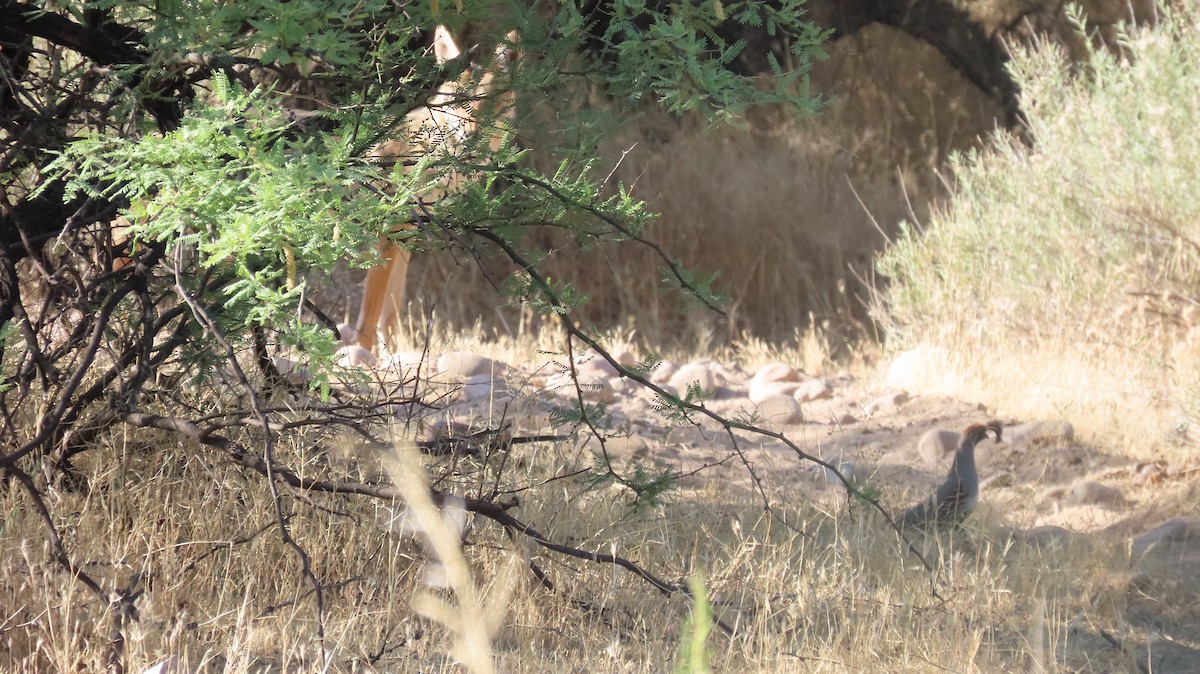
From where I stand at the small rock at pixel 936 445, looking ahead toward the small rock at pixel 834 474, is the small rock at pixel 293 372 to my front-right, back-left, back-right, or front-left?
front-right

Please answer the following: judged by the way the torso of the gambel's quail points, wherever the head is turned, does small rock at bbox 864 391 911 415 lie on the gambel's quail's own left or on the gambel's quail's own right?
on the gambel's quail's own left

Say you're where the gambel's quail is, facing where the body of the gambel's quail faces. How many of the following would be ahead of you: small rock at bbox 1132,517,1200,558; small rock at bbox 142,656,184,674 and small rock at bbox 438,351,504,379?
1

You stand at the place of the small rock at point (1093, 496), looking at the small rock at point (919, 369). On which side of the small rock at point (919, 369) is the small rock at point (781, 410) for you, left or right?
left

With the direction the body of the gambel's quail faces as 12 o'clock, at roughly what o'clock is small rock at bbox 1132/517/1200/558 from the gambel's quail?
The small rock is roughly at 12 o'clock from the gambel's quail.

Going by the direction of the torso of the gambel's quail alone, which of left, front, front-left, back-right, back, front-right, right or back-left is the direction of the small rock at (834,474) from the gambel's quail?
back-left

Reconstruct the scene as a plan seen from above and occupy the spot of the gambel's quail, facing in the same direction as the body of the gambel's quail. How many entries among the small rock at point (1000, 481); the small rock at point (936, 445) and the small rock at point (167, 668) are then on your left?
2

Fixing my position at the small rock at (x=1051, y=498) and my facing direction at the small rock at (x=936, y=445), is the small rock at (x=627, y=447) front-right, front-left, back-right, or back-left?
front-left

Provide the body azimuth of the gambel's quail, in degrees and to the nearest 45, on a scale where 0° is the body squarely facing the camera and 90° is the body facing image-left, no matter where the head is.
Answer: approximately 270°

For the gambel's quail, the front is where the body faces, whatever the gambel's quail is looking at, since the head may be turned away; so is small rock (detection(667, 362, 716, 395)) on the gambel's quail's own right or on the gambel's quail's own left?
on the gambel's quail's own left

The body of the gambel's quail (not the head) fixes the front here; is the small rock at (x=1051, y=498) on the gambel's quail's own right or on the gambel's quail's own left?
on the gambel's quail's own left

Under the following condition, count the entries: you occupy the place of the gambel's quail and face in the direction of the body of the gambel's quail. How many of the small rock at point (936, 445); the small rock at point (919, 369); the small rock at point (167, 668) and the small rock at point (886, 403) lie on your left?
3

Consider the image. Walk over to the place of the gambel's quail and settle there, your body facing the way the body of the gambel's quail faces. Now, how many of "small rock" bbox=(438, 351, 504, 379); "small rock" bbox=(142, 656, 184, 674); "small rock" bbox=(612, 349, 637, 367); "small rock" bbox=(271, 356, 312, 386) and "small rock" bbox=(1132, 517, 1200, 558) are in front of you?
1
